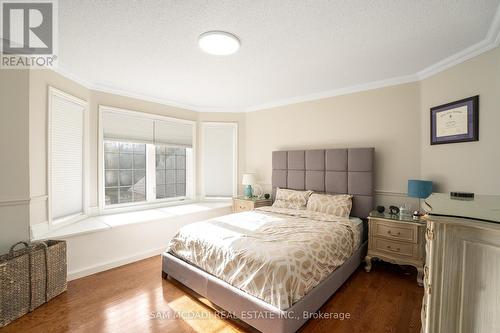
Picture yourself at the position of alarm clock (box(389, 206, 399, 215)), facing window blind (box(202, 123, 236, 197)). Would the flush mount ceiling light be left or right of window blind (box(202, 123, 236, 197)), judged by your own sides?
left

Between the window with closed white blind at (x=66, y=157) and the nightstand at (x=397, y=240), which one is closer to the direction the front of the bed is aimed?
the window with closed white blind

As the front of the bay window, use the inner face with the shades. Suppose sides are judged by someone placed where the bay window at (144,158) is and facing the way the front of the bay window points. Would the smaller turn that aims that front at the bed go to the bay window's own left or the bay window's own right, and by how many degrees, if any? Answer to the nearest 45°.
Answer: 0° — it already faces it

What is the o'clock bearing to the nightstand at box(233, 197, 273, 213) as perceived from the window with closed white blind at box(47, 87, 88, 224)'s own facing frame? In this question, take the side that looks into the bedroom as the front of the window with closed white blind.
The nightstand is roughly at 11 o'clock from the window with closed white blind.

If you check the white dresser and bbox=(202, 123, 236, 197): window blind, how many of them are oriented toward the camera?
1

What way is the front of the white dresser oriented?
to the viewer's left

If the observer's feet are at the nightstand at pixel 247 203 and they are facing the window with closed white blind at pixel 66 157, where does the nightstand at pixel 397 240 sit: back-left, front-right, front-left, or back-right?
back-left

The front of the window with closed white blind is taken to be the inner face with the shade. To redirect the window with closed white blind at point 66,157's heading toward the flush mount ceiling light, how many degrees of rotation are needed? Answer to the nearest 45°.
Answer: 0° — it already faces it
